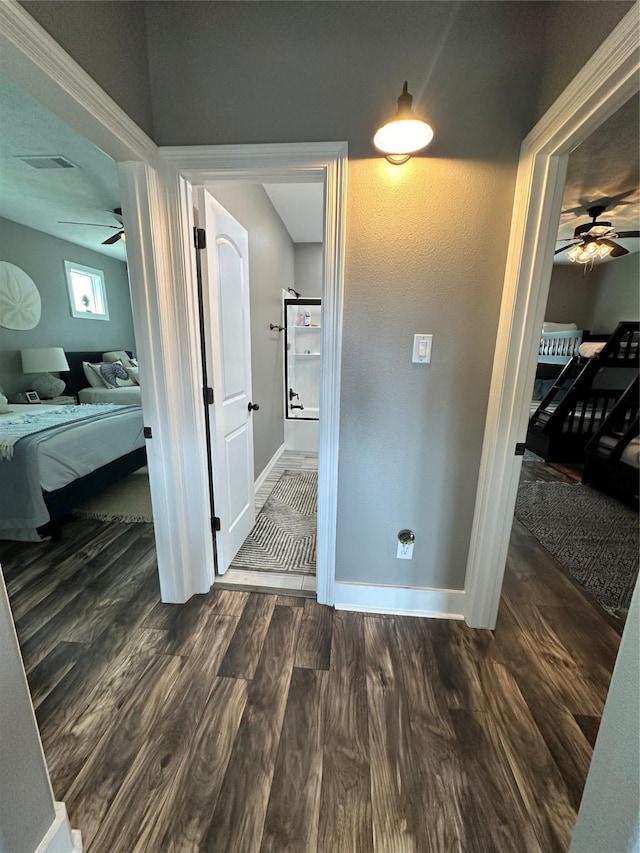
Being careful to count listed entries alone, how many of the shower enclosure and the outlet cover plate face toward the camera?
2

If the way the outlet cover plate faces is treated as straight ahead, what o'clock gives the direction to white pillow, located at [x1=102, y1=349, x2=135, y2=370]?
The white pillow is roughly at 4 o'clock from the outlet cover plate.

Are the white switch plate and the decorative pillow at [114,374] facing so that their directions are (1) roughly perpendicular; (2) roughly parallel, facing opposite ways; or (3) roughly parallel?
roughly perpendicular

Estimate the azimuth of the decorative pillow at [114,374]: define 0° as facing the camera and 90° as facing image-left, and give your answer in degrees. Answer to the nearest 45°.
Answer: approximately 315°

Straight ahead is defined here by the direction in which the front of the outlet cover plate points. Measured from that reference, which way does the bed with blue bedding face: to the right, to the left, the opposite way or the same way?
to the left

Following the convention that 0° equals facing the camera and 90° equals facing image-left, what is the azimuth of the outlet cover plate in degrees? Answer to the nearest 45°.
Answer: approximately 0°

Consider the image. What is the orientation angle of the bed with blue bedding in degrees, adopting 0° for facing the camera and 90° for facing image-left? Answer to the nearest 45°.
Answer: approximately 315°

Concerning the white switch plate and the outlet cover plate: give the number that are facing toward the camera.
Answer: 2
